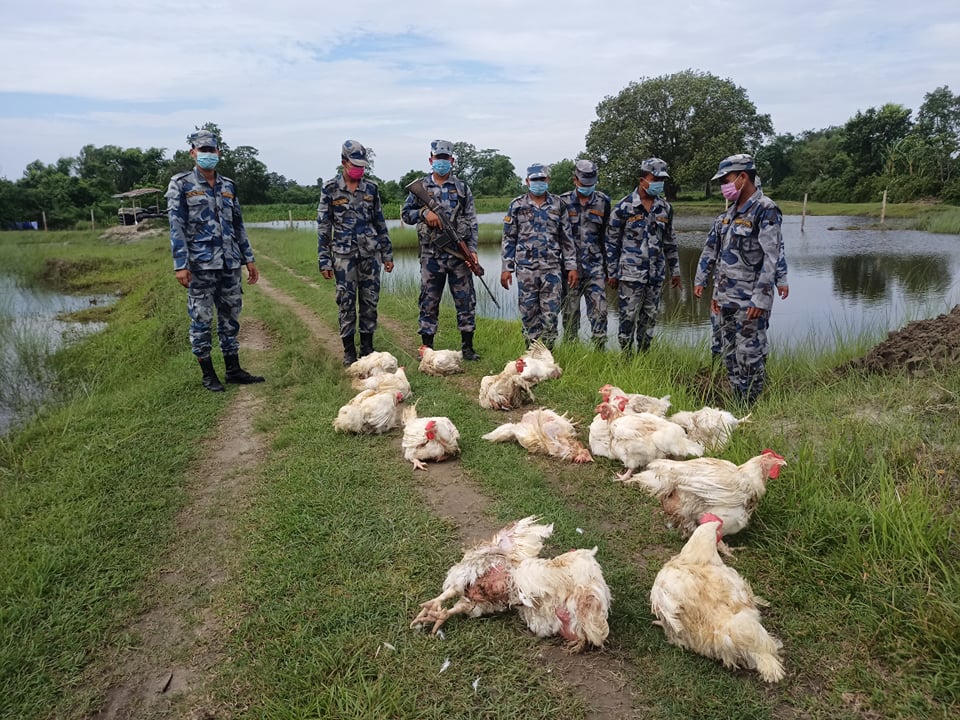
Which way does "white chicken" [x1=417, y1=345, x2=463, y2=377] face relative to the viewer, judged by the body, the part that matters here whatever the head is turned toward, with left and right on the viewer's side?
facing to the left of the viewer

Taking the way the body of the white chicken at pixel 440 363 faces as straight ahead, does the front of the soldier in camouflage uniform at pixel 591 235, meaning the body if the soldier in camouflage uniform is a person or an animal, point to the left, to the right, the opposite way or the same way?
to the left

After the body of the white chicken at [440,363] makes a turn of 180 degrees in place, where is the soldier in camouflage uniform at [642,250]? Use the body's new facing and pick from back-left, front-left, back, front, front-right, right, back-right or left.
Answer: front

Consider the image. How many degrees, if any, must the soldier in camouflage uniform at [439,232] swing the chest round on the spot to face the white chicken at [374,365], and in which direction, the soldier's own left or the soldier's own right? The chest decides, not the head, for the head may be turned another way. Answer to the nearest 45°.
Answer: approximately 45° to the soldier's own right

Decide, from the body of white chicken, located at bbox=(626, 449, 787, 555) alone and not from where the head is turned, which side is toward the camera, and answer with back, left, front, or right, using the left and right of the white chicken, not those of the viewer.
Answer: right

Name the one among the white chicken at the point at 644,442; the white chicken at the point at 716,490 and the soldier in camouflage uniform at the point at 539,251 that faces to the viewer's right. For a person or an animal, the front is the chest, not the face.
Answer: the white chicken at the point at 716,490

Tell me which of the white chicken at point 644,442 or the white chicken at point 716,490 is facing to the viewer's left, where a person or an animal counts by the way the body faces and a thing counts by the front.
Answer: the white chicken at point 644,442

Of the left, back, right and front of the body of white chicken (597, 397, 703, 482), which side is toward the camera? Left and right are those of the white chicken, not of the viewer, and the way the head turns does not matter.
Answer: left

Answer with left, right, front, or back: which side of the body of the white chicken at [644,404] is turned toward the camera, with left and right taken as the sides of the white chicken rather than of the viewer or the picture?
left
